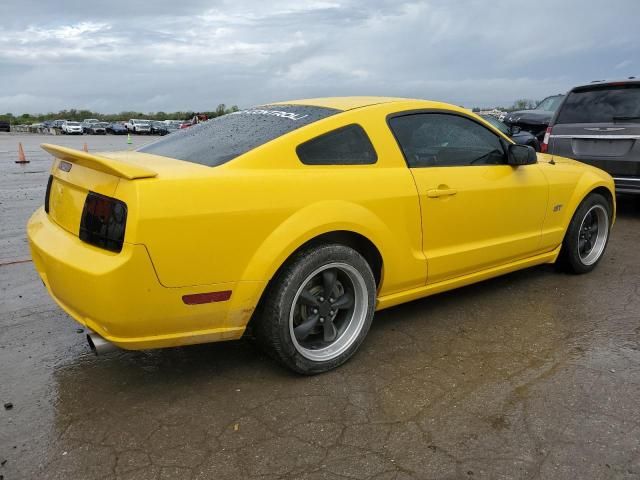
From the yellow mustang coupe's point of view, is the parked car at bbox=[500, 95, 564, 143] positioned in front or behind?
in front

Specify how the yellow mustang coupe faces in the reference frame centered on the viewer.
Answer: facing away from the viewer and to the right of the viewer

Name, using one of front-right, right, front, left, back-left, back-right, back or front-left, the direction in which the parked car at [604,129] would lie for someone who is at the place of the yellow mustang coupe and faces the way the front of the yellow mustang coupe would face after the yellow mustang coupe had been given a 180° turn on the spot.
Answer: back
